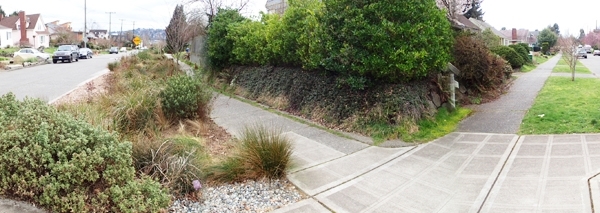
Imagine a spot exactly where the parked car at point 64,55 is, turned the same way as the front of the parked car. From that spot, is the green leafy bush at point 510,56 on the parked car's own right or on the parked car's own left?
on the parked car's own left

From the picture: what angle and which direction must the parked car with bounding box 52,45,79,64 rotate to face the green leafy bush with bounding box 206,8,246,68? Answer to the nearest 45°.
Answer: approximately 45° to its left

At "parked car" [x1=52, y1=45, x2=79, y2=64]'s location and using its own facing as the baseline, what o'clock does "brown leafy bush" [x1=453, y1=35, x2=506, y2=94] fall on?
The brown leafy bush is roughly at 10 o'clock from the parked car.

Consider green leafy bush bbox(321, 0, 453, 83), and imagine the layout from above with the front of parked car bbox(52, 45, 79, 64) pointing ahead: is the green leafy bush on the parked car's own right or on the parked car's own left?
on the parked car's own left

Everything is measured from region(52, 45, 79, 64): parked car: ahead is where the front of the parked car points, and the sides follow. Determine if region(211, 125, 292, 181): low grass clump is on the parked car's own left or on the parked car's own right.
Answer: on the parked car's own left

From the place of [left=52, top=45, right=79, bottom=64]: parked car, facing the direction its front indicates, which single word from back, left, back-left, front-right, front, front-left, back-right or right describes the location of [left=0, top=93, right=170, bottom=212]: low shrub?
front-left

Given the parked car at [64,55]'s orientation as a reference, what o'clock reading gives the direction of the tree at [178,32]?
The tree is roughly at 10 o'clock from the parked car.

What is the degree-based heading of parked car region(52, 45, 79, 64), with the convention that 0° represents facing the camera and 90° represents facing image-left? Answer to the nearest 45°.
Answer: approximately 45°

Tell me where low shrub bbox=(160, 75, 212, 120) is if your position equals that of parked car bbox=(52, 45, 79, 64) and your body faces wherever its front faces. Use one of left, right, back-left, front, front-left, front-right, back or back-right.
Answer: front-left

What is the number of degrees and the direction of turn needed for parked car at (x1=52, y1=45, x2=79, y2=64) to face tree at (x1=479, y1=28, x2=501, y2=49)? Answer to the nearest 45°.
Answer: approximately 90° to its left
